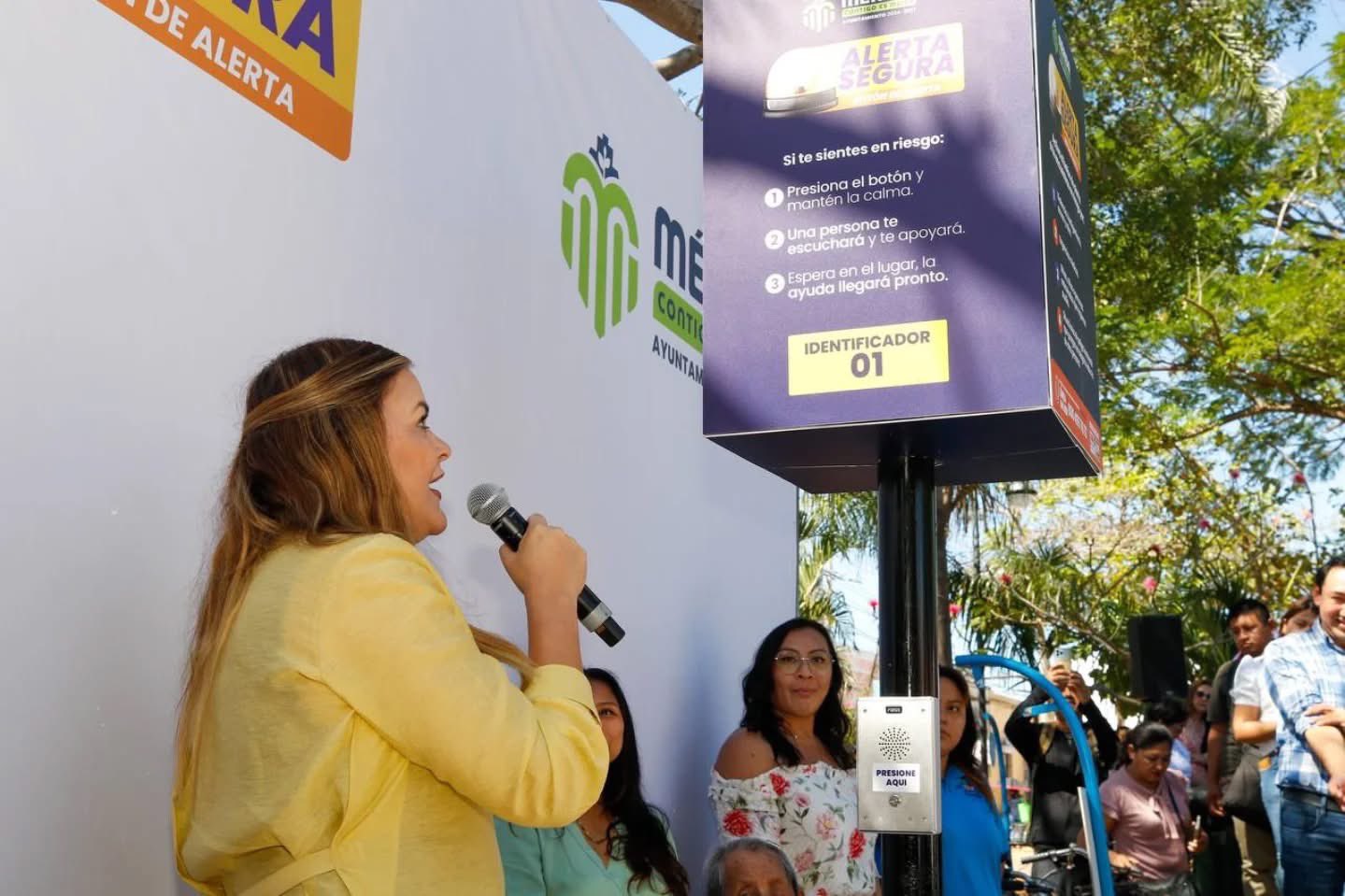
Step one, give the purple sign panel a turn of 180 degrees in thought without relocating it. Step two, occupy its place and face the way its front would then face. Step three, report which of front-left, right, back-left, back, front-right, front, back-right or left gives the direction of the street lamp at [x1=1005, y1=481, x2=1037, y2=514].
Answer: front

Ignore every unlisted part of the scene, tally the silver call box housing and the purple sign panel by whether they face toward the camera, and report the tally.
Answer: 2

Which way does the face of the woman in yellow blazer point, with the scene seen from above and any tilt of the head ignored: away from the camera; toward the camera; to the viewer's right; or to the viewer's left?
to the viewer's right

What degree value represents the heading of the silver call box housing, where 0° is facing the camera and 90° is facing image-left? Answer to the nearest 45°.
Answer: approximately 0°

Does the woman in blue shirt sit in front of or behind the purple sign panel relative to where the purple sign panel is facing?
behind

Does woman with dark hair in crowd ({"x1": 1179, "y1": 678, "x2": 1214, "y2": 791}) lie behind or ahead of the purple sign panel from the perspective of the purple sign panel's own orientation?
behind

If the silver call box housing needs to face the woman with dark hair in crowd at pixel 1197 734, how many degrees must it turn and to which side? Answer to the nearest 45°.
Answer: approximately 180°
